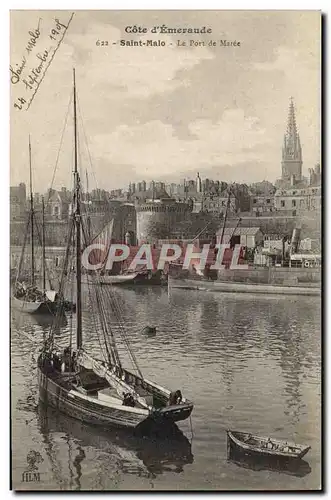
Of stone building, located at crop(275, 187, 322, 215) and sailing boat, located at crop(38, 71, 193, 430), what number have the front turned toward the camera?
1
